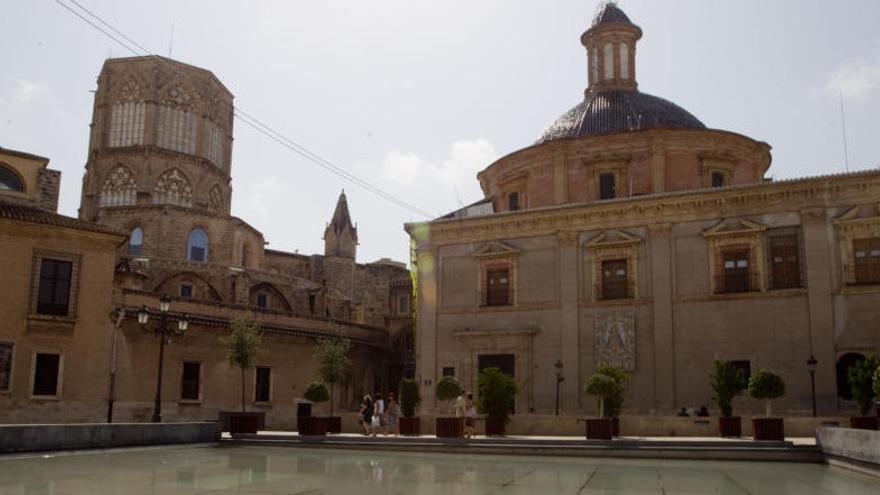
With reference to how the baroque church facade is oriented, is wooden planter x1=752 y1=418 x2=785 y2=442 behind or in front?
in front

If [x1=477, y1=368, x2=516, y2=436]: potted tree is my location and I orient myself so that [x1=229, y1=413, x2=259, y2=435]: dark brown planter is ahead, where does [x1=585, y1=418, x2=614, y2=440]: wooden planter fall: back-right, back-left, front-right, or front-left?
back-left

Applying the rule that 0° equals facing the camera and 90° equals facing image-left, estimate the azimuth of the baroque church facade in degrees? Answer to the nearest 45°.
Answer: approximately 0°

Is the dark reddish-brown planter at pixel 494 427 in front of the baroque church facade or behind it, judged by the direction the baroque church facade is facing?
in front

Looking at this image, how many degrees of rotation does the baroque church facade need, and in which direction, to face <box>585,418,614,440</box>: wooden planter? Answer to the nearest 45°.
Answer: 0° — it already faces it

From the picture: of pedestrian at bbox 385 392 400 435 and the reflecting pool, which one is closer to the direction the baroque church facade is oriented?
the reflecting pool

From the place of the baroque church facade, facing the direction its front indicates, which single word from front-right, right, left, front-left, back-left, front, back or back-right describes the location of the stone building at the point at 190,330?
right

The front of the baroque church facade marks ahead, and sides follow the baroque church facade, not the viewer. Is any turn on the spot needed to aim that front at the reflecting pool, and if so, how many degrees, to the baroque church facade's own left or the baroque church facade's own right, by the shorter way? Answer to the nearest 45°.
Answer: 0° — it already faces it

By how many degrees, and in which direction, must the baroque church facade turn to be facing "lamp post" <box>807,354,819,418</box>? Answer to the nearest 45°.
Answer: approximately 45° to its left

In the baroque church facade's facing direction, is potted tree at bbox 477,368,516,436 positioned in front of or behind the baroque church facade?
in front
